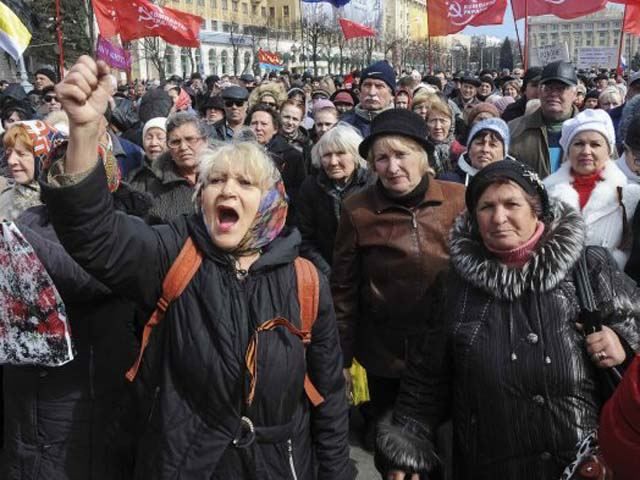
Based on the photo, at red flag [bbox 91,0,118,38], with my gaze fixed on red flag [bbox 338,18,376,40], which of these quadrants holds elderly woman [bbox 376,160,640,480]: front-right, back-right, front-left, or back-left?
back-right

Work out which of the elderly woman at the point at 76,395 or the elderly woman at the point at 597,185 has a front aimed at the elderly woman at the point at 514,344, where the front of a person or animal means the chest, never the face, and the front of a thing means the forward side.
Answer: the elderly woman at the point at 597,185

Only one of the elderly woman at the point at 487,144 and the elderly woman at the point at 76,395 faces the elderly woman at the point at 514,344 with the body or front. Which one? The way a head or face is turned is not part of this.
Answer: the elderly woman at the point at 487,144

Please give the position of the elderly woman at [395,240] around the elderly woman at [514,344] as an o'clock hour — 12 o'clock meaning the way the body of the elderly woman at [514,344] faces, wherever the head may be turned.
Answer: the elderly woman at [395,240] is roughly at 5 o'clock from the elderly woman at [514,344].

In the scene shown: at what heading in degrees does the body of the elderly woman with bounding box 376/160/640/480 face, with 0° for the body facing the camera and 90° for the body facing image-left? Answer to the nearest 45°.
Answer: approximately 0°

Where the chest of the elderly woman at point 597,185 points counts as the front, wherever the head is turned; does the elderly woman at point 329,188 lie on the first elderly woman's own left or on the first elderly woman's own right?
on the first elderly woman's own right

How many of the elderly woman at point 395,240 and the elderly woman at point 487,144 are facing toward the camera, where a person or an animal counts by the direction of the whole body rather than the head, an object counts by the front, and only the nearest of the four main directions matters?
2

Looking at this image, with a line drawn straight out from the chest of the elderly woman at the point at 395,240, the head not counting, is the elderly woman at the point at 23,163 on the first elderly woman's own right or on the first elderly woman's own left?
on the first elderly woman's own right
